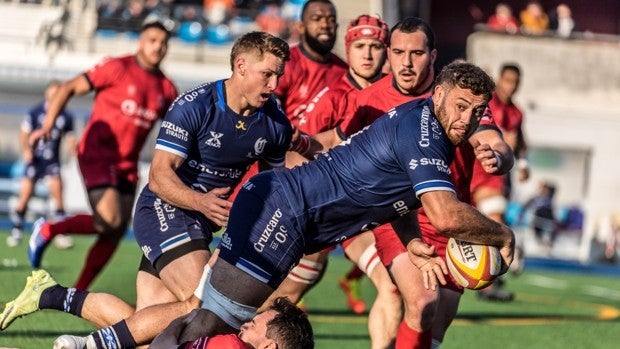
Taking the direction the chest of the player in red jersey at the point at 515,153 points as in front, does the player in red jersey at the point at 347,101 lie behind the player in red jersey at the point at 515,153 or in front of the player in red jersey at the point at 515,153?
in front

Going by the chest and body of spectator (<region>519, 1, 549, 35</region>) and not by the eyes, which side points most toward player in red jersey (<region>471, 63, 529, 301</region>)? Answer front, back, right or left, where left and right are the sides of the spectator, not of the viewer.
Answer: front

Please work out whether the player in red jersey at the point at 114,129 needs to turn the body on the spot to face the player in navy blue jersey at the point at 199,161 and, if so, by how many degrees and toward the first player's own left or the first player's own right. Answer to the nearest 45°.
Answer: approximately 45° to the first player's own right

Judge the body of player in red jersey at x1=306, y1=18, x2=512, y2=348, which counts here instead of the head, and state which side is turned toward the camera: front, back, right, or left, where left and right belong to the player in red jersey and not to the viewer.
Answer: front

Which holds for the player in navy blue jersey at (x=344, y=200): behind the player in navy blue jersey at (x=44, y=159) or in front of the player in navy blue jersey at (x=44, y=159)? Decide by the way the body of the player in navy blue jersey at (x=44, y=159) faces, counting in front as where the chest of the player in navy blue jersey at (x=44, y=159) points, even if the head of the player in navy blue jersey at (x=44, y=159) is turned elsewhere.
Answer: in front

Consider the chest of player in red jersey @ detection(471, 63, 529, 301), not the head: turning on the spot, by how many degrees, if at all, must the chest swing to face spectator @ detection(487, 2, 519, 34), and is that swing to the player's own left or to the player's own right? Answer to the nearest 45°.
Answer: approximately 135° to the player's own right

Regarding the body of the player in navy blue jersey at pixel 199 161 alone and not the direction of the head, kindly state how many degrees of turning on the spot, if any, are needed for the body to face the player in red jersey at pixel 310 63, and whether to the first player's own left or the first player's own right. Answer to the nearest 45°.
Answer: approximately 90° to the first player's own left

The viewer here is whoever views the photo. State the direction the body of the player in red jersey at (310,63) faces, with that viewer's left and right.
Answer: facing the viewer and to the right of the viewer

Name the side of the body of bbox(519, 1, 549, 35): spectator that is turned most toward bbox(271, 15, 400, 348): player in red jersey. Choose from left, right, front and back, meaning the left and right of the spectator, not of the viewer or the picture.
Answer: front
